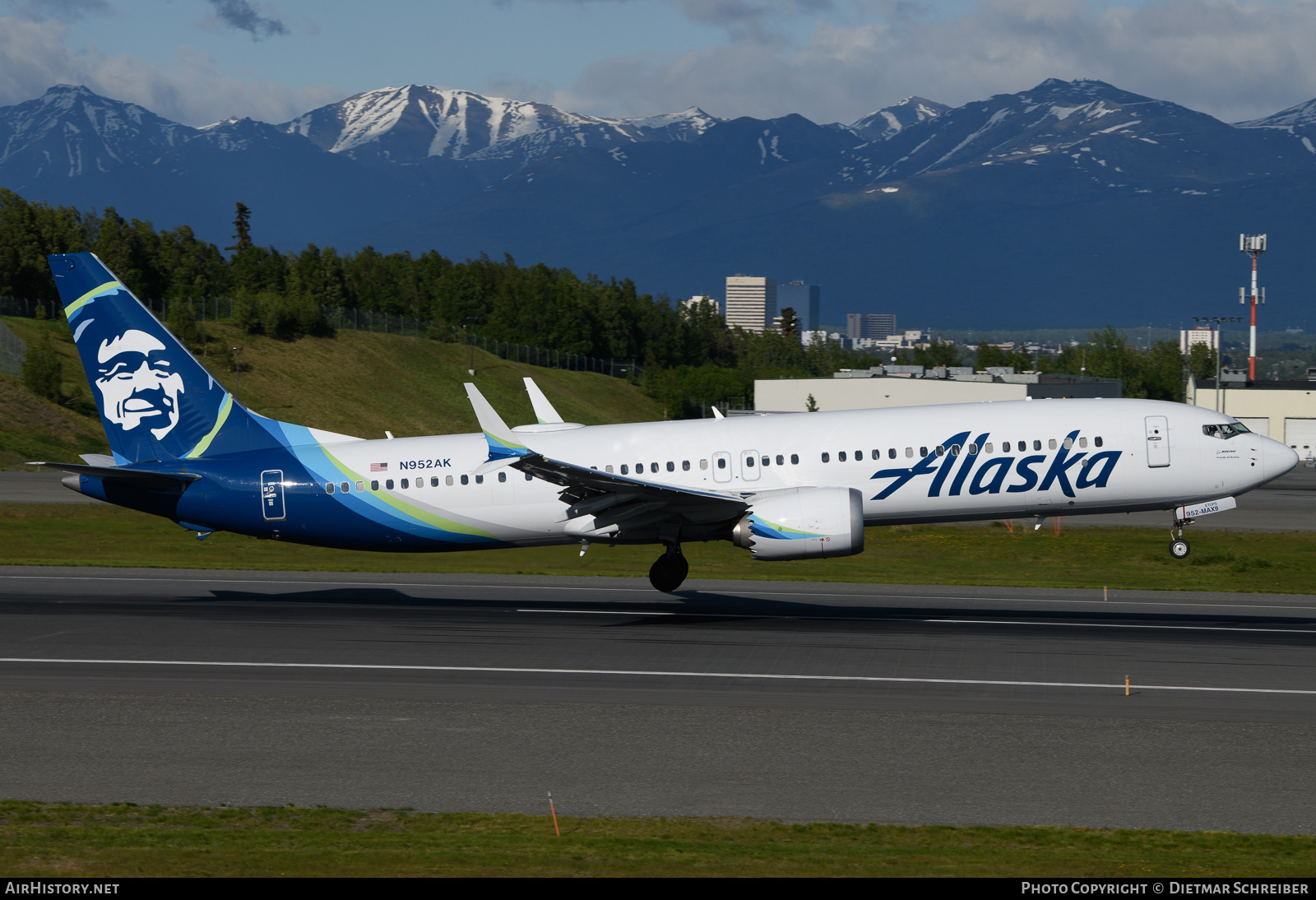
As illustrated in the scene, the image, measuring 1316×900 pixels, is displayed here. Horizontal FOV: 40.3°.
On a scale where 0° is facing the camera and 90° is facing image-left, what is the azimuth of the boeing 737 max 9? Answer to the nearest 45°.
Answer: approximately 270°
